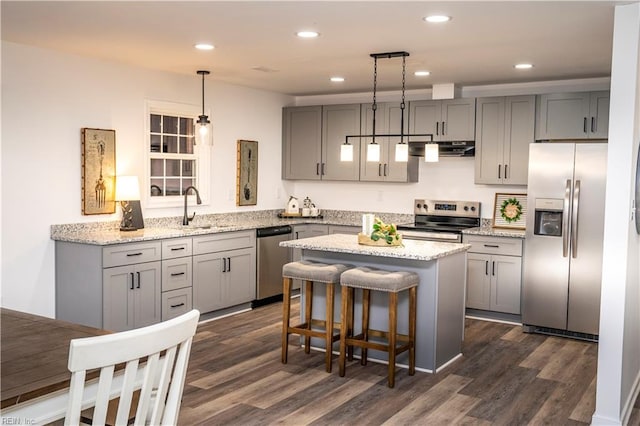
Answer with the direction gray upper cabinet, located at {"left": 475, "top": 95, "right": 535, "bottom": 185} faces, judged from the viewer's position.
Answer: facing the viewer

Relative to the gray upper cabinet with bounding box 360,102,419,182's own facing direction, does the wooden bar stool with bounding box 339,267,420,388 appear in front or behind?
in front

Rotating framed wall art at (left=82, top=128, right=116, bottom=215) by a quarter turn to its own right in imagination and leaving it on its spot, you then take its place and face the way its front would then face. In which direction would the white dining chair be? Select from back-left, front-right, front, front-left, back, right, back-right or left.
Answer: front-left

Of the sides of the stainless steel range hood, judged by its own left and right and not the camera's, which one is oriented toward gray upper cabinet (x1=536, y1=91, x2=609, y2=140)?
left

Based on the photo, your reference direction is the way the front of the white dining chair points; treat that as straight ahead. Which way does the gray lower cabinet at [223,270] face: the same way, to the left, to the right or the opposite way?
the opposite way

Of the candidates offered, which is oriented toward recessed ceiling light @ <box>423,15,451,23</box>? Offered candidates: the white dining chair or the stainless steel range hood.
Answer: the stainless steel range hood

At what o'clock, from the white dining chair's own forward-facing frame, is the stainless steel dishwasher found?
The stainless steel dishwasher is roughly at 2 o'clock from the white dining chair.

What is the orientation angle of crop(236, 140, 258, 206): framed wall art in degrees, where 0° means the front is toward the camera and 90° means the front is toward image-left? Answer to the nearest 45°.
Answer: approximately 315°

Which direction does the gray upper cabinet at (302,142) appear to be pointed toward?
toward the camera

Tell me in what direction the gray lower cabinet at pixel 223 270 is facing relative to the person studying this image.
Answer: facing the viewer and to the right of the viewer

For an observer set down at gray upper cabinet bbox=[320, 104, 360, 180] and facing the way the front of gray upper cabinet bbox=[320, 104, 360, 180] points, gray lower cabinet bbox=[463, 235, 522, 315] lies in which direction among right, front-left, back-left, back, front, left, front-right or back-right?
front-left

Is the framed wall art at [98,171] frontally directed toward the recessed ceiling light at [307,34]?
yes

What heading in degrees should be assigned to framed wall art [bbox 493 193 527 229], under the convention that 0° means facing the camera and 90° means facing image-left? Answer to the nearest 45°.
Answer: approximately 0°

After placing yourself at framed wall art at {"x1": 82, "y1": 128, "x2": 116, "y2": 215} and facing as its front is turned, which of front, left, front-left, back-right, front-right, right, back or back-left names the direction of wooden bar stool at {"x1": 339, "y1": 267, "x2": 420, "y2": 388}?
front

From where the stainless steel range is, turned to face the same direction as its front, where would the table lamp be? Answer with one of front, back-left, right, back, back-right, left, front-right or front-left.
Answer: front-right
